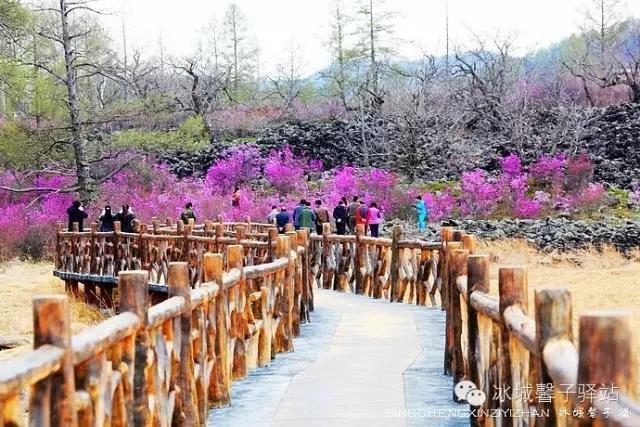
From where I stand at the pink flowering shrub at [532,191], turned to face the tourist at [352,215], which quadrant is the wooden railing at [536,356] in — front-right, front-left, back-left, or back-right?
front-left

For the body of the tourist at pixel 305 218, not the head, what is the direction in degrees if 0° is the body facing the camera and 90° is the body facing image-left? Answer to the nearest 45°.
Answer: approximately 180°

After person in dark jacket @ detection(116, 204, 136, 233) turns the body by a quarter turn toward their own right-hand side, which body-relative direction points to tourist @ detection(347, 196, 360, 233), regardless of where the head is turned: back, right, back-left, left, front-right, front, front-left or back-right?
front

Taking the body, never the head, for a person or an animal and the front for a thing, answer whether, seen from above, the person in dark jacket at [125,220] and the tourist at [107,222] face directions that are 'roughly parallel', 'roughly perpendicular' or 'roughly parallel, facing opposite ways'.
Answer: roughly parallel

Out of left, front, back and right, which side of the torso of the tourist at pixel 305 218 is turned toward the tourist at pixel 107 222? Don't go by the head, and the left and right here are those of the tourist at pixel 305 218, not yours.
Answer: left

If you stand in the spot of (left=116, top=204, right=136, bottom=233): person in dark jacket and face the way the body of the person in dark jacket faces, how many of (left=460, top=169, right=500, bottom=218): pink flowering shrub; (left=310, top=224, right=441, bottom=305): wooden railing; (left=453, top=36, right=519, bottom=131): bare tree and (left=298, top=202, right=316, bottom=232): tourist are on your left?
0

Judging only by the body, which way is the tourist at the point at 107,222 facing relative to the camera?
away from the camera

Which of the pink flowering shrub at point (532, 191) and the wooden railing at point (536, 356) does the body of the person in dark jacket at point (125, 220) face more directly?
the pink flowering shrub

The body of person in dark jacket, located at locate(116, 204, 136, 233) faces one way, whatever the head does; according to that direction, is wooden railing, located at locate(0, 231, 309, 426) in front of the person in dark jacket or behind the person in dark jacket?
behind

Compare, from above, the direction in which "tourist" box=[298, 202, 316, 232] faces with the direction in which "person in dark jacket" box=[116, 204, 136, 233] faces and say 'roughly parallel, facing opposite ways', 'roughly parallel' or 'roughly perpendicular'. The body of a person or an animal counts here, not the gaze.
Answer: roughly parallel

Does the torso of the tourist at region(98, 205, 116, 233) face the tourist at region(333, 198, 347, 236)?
no

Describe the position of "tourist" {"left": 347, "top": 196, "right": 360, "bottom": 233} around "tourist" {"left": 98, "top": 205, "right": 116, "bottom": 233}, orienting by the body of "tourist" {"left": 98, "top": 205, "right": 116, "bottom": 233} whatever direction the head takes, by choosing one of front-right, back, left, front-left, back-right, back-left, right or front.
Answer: right

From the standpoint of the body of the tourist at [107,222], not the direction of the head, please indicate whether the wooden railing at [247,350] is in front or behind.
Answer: behind

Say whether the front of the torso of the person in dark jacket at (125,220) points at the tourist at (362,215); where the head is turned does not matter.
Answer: no

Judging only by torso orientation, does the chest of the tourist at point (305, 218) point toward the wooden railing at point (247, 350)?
no

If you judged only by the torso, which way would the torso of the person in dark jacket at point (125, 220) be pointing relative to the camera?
away from the camera

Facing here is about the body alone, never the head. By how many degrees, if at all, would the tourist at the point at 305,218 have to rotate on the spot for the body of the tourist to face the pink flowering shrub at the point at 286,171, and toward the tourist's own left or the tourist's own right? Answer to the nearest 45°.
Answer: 0° — they already face it

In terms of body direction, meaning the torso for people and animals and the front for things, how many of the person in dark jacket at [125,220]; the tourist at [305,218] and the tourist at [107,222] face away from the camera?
3
